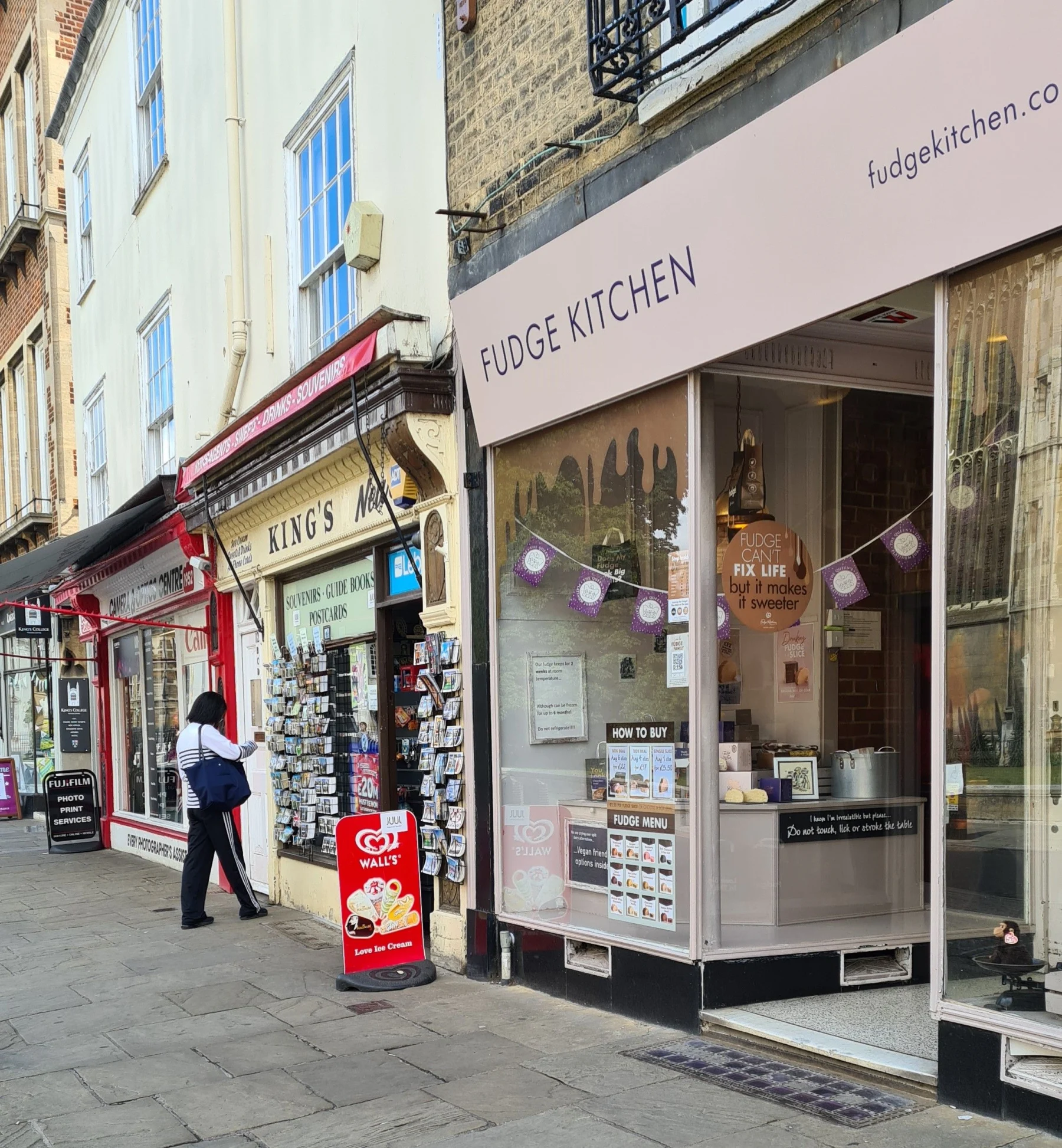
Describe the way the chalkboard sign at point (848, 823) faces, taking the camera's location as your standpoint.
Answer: facing the viewer

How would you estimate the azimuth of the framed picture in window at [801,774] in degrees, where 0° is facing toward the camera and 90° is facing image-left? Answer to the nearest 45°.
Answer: approximately 0°

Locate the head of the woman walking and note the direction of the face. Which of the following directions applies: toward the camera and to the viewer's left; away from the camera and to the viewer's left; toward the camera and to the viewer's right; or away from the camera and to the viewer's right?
away from the camera and to the viewer's right

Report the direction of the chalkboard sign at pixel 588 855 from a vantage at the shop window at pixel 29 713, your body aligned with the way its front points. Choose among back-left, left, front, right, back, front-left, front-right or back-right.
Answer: front-left

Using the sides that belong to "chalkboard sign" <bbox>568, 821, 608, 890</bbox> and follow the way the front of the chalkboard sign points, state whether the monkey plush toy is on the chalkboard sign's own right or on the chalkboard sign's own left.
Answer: on the chalkboard sign's own left

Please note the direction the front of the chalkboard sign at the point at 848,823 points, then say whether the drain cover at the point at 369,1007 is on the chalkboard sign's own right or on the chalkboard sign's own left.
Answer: on the chalkboard sign's own right
